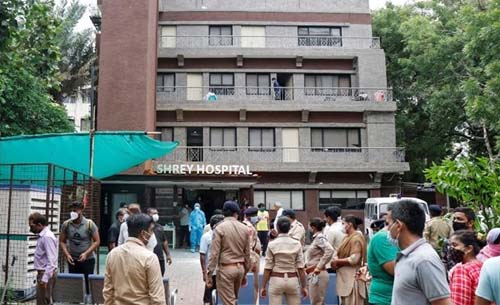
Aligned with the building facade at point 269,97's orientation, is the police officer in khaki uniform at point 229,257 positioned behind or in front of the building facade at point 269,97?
in front

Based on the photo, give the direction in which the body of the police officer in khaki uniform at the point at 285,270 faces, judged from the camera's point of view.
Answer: away from the camera

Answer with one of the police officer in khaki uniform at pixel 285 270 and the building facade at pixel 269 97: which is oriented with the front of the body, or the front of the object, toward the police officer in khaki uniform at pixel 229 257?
the building facade

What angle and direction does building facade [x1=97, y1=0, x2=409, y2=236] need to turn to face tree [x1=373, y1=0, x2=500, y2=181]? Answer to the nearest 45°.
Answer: approximately 90° to its left

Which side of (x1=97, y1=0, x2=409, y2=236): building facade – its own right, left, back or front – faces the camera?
front

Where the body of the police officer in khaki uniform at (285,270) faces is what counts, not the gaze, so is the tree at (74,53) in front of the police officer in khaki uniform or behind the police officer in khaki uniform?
in front

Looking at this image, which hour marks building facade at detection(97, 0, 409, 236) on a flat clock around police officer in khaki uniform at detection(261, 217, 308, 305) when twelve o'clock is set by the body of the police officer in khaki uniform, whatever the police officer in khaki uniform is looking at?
The building facade is roughly at 12 o'clock from the police officer in khaki uniform.

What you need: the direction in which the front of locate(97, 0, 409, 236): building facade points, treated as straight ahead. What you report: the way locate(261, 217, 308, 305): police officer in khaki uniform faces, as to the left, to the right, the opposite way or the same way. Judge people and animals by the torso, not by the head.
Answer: the opposite way
